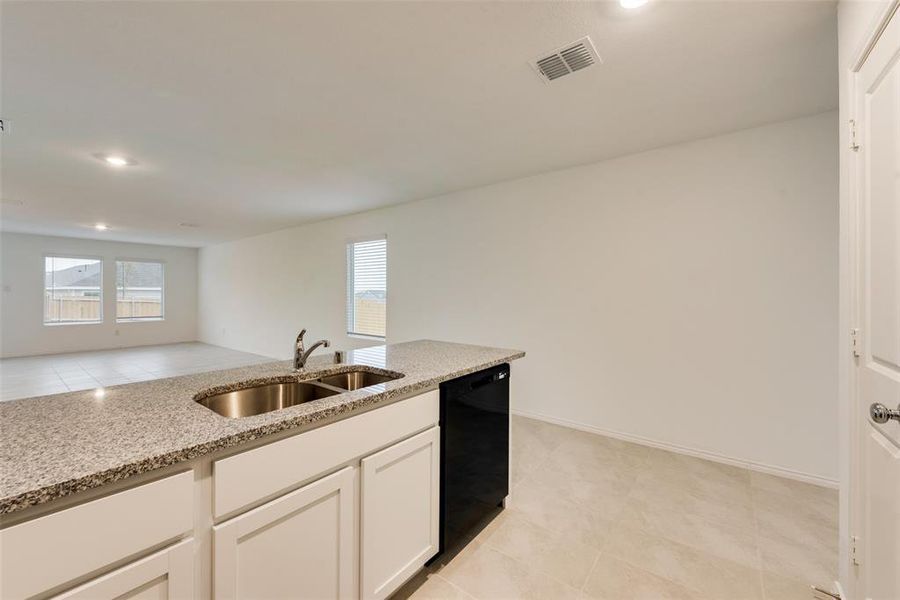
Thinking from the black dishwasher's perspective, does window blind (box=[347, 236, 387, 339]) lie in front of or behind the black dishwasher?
behind

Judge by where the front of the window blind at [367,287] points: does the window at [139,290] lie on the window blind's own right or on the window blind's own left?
on the window blind's own right

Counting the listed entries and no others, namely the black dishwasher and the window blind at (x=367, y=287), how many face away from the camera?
0

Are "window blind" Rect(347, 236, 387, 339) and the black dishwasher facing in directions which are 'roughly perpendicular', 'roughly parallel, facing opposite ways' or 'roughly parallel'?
roughly perpendicular

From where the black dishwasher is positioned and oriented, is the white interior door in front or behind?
in front

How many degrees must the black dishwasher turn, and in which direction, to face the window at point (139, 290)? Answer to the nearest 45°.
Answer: approximately 180°

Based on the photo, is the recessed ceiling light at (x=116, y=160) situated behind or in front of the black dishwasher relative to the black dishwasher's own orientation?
behind

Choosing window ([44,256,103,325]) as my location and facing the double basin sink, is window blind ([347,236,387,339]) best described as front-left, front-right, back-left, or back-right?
front-left

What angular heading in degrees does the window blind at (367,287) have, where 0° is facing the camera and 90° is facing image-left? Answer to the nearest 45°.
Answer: approximately 45°

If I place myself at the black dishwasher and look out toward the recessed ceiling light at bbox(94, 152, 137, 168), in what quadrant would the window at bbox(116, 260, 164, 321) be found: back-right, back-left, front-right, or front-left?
front-right

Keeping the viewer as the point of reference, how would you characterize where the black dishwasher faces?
facing the viewer and to the right of the viewer
